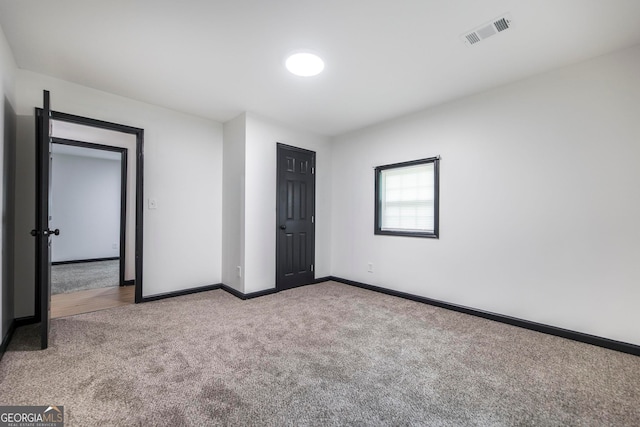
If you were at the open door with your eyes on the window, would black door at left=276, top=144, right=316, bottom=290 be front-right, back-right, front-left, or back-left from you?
front-left

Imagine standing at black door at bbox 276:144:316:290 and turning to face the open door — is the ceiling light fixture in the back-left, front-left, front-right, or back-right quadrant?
front-left

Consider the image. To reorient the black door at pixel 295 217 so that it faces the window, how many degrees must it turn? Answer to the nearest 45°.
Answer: approximately 45° to its left

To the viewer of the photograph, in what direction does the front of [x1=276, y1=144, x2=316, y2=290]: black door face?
facing the viewer and to the right of the viewer

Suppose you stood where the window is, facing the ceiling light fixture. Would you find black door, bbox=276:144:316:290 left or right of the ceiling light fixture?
right

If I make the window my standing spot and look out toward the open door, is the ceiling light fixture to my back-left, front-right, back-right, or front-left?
front-left

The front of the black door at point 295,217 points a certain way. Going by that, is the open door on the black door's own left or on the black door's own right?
on the black door's own right
